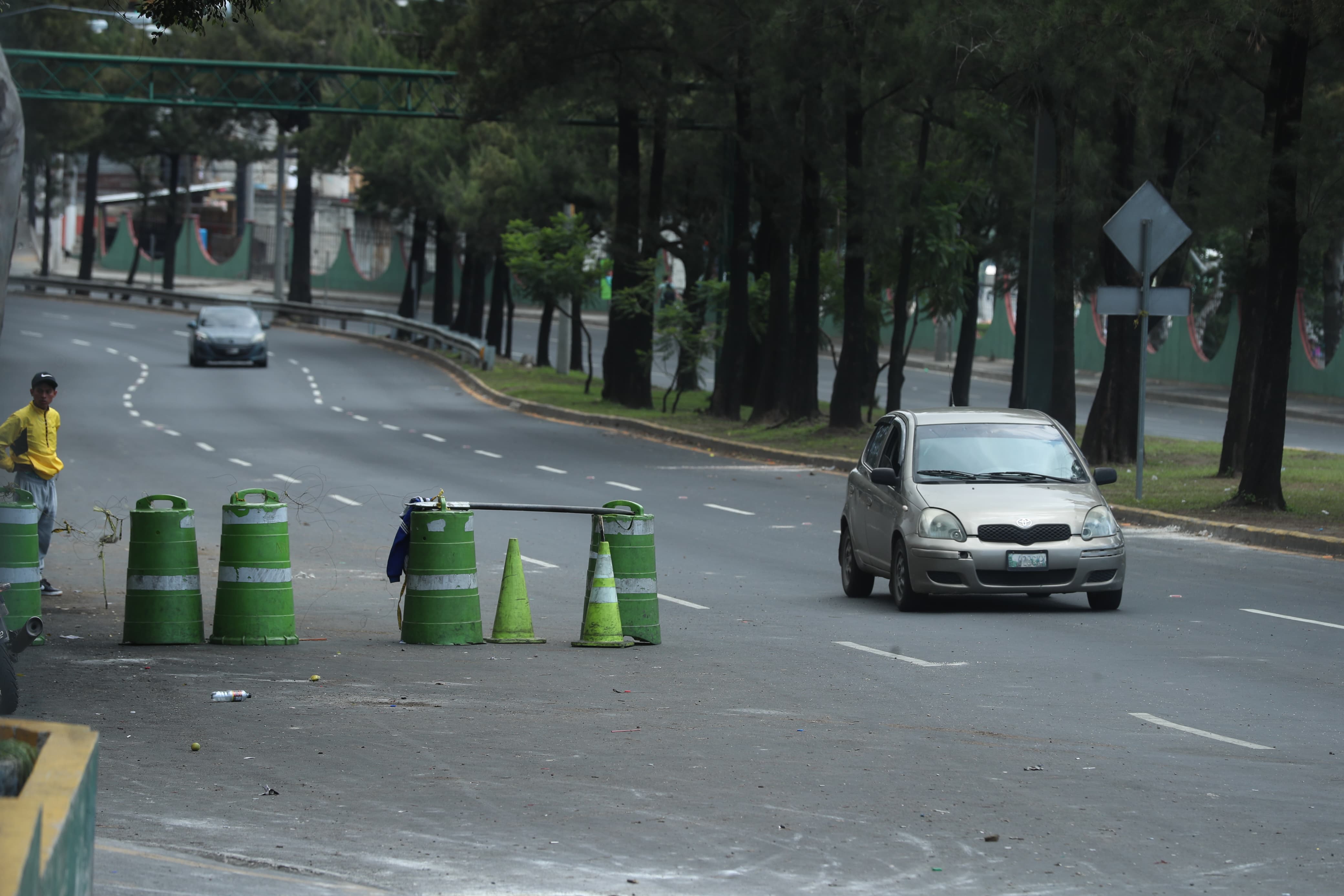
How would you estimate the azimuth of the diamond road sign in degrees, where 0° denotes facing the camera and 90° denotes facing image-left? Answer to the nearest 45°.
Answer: approximately 180°

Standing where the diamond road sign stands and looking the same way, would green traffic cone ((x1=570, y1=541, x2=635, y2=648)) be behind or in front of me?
behind

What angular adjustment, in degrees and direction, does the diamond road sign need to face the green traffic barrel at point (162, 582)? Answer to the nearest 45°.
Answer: approximately 135° to its left

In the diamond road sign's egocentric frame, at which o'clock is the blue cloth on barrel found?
The blue cloth on barrel is roughly at 7 o'clock from the diamond road sign.

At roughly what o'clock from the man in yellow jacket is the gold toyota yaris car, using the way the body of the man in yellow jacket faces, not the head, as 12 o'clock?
The gold toyota yaris car is roughly at 11 o'clock from the man in yellow jacket.

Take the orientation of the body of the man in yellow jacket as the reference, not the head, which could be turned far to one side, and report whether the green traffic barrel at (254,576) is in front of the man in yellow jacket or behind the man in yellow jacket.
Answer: in front

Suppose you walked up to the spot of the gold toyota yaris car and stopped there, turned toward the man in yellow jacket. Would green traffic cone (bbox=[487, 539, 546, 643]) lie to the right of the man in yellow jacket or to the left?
left

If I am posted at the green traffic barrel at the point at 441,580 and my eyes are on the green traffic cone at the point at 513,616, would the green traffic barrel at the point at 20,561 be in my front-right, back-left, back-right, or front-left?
back-left

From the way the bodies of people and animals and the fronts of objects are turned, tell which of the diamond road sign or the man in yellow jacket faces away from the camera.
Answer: the diamond road sign

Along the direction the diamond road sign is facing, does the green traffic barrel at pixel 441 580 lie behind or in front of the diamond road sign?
behind

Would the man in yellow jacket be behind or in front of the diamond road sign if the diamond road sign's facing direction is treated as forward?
behind
